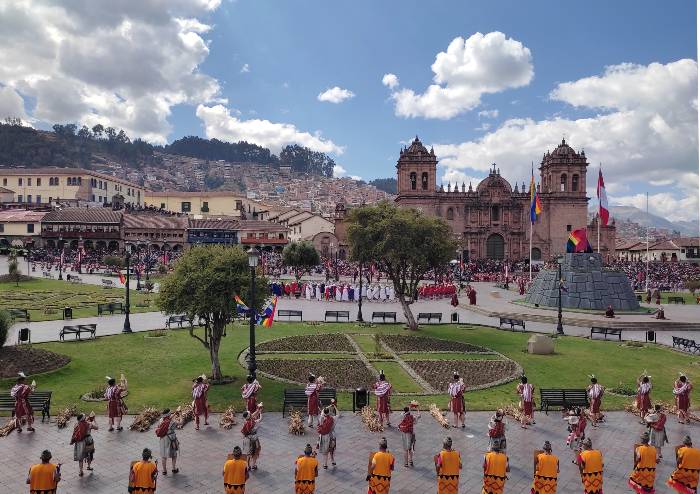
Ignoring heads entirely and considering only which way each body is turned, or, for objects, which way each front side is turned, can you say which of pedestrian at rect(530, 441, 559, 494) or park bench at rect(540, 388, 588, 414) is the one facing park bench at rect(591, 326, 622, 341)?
the pedestrian

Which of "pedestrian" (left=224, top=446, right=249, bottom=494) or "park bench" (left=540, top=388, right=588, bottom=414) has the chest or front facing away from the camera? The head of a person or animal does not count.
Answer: the pedestrian

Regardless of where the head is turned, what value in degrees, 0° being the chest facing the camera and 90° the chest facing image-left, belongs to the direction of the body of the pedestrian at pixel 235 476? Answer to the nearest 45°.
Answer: approximately 180°

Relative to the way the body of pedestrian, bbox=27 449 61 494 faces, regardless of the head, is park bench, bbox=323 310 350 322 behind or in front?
in front

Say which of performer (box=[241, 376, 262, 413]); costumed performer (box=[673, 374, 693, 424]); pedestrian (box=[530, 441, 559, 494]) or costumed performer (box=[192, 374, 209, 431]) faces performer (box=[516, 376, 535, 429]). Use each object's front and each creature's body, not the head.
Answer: the pedestrian

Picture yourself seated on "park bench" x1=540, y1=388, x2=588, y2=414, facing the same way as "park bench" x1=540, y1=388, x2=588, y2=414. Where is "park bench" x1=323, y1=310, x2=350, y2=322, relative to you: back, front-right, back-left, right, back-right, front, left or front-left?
back-right

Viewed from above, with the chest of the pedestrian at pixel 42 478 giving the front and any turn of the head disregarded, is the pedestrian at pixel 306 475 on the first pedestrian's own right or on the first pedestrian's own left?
on the first pedestrian's own right

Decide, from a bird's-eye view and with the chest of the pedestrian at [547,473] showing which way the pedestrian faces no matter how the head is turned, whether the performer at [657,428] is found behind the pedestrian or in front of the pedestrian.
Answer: in front

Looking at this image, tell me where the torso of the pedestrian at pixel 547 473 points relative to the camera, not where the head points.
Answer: away from the camera
